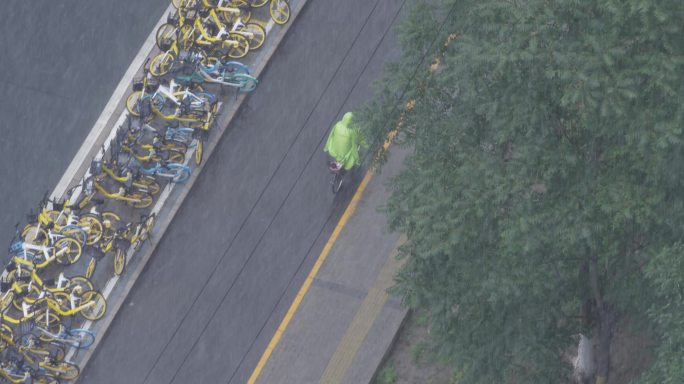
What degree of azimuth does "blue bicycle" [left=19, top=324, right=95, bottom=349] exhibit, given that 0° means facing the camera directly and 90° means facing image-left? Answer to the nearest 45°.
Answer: approximately 90°

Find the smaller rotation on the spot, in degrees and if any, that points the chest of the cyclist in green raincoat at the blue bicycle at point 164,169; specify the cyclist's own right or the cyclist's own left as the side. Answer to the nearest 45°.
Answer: approximately 90° to the cyclist's own left

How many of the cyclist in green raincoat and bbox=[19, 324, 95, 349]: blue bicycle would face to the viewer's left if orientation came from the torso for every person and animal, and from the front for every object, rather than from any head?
1

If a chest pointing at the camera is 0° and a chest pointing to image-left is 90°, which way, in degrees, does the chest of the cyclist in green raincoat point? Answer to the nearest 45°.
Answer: approximately 225°

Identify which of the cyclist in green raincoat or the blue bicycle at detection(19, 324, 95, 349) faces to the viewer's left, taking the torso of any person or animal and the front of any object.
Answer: the blue bicycle
